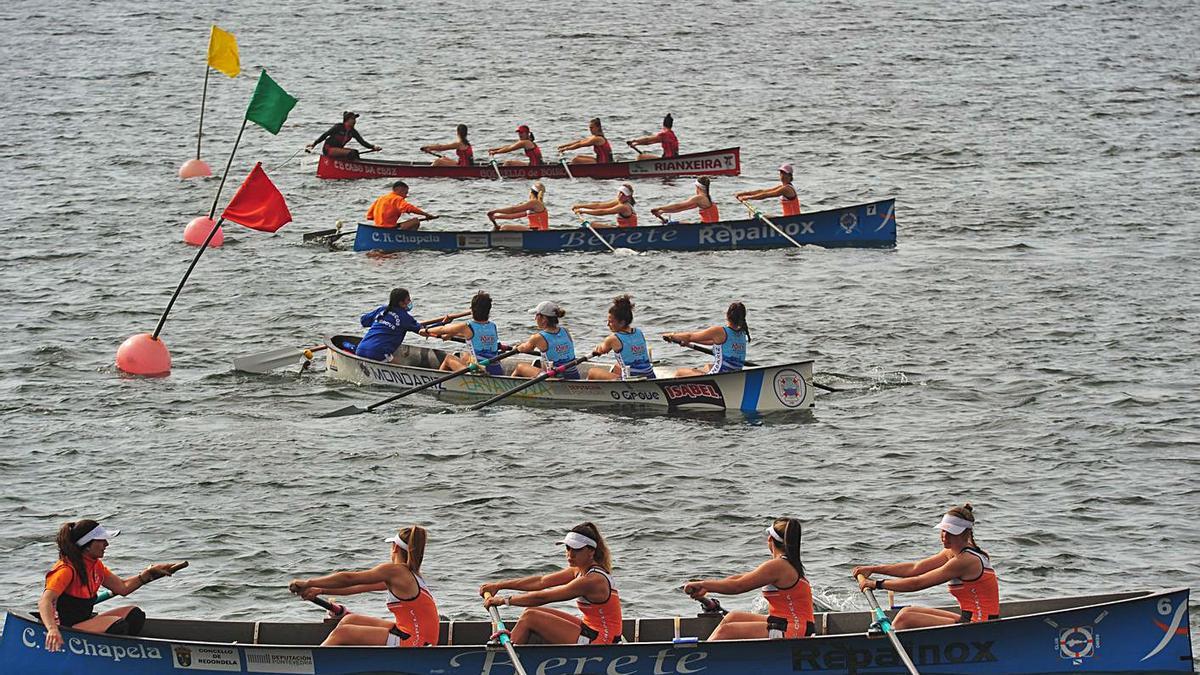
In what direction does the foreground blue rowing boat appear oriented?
to the viewer's right

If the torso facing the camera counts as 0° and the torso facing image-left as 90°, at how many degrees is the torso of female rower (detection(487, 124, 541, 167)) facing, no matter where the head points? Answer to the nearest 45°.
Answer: approximately 90°

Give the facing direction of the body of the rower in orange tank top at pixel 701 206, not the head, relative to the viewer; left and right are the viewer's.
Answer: facing to the left of the viewer

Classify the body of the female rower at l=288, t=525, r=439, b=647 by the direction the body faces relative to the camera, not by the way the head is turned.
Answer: to the viewer's left

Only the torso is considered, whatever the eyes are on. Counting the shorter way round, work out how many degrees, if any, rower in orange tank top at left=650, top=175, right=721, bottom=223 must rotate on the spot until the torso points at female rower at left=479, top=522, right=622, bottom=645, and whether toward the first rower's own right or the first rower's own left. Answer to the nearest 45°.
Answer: approximately 90° to the first rower's own left

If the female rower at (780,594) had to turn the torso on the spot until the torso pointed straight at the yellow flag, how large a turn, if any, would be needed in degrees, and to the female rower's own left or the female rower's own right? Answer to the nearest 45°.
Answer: approximately 45° to the female rower's own right

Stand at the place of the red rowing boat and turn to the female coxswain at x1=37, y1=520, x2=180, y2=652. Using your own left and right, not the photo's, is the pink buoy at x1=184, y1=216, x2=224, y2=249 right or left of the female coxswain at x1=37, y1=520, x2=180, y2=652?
right

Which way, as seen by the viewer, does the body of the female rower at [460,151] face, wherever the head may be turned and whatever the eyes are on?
to the viewer's left

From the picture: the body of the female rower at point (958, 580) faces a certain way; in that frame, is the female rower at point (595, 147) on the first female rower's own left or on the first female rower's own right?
on the first female rower's own right

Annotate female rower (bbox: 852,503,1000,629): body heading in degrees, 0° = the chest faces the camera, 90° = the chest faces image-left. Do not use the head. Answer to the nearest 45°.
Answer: approximately 90°

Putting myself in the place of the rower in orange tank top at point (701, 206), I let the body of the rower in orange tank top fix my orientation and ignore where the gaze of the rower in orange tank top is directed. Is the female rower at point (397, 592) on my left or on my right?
on my left

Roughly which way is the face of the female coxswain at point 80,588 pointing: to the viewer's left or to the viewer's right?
to the viewer's right

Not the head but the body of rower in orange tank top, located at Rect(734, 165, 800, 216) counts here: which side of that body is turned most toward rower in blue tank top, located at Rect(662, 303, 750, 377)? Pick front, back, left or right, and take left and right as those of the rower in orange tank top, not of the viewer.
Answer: left

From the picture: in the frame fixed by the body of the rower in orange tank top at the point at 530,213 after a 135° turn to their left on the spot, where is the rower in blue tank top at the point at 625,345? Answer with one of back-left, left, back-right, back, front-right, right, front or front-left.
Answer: front-right

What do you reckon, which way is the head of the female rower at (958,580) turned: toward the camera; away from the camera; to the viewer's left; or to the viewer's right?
to the viewer's left

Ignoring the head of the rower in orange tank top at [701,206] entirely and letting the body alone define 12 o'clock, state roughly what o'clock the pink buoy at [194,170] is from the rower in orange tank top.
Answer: The pink buoy is roughly at 1 o'clock from the rower in orange tank top.

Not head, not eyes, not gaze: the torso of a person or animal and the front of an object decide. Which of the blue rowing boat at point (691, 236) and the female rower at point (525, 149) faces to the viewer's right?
the blue rowing boat

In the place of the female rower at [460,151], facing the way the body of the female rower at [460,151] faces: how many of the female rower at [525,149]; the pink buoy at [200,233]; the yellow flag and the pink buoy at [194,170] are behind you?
1

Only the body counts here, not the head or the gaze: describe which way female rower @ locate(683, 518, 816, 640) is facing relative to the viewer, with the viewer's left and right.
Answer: facing to the left of the viewer

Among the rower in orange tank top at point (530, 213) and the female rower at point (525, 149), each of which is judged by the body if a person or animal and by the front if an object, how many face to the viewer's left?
2

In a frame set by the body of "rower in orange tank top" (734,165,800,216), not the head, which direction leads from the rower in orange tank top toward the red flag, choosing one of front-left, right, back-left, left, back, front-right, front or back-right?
front-left

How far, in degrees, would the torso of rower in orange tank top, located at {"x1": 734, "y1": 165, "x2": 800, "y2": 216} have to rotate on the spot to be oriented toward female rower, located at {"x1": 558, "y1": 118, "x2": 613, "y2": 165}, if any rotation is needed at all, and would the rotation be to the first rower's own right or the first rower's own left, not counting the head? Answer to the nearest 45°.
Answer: approximately 45° to the first rower's own right

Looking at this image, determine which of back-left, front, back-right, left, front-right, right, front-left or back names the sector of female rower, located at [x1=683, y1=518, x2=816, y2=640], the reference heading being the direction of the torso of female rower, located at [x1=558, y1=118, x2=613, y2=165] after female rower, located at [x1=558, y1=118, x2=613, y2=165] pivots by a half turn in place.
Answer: right

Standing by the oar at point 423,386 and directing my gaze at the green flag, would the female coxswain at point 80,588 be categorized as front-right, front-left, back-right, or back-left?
back-left
